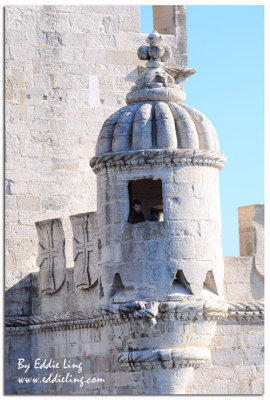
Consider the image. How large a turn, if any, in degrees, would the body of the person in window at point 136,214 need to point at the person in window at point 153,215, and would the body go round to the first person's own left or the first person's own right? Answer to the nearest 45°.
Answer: approximately 135° to the first person's own left

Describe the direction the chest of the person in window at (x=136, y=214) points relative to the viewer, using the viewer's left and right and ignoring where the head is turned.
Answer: facing the viewer
